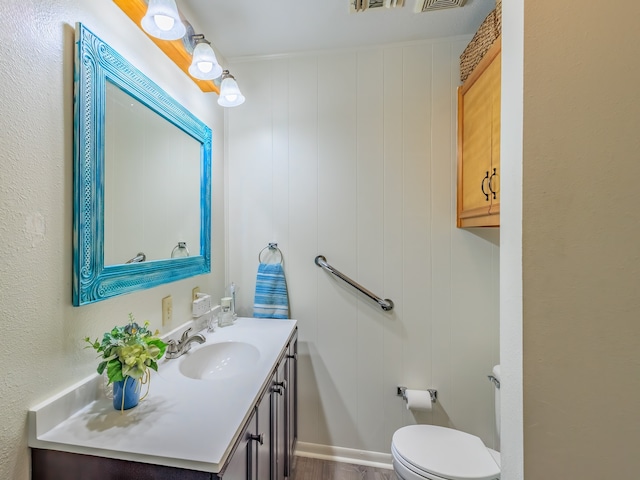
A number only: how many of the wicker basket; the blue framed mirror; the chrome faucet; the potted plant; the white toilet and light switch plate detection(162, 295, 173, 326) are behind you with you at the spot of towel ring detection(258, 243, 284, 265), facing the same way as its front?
0

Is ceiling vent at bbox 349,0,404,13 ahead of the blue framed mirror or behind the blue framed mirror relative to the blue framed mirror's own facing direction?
ahead

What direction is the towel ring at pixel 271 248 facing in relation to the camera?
toward the camera

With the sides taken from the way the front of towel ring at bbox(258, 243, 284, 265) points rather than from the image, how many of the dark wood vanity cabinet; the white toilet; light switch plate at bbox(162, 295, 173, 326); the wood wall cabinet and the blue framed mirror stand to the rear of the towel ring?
0

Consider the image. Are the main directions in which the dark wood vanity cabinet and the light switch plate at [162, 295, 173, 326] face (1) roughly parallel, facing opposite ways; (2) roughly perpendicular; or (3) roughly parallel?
roughly parallel

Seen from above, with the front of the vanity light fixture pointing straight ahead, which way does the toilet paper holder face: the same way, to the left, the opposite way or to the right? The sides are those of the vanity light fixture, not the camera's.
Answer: to the right

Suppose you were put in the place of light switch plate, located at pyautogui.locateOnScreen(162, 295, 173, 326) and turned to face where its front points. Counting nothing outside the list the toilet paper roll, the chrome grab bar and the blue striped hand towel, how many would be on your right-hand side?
0

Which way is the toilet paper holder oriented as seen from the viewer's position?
toward the camera

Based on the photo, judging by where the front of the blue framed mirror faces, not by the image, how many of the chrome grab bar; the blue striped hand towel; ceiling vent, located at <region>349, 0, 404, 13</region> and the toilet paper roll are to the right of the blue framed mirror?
0

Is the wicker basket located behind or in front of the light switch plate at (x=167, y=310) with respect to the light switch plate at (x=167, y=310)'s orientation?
in front

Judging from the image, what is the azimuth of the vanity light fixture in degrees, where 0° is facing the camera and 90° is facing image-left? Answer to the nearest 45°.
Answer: approximately 315°

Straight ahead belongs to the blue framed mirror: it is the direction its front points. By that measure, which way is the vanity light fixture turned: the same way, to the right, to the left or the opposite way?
the same way

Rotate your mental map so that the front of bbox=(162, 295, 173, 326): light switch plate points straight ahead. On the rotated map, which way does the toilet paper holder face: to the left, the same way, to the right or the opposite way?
to the right

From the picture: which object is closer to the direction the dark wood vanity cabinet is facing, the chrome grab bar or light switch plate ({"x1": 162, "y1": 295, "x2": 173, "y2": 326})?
the chrome grab bar

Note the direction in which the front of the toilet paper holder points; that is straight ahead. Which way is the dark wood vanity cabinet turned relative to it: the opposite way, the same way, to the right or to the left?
to the left

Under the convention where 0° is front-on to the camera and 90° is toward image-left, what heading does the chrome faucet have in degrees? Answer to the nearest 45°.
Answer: approximately 315°

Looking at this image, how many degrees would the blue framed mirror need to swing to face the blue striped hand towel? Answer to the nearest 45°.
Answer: approximately 90° to its left

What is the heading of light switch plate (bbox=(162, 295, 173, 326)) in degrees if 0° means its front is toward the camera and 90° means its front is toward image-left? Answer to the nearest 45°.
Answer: approximately 315°

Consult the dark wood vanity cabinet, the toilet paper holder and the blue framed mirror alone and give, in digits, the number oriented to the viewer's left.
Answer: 0

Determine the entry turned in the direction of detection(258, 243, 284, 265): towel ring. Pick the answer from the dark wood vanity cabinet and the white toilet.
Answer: the white toilet
